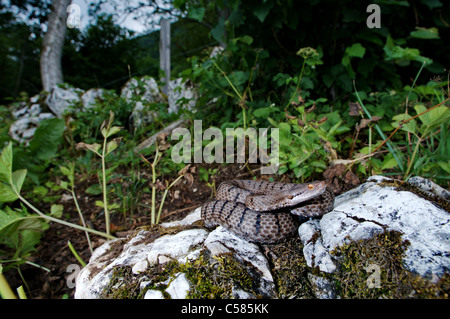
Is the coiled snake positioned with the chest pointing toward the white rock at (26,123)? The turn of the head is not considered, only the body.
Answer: no

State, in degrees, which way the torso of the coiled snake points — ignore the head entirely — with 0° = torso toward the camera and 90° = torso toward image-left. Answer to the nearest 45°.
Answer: approximately 270°

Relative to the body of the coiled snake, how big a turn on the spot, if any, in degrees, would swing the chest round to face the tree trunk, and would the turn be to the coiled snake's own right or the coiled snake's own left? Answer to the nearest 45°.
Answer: approximately 135° to the coiled snake's own left

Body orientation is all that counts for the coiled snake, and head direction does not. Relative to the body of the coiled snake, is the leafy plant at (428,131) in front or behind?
in front

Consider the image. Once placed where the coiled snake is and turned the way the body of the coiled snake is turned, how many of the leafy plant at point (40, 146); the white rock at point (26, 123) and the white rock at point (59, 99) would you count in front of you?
0

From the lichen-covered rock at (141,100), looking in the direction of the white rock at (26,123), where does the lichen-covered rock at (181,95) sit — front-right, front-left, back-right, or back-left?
back-right

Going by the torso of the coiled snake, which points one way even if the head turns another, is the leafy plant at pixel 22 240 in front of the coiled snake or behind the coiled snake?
behind
